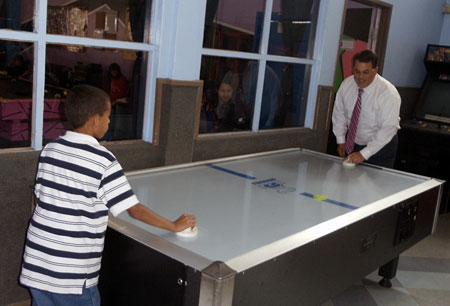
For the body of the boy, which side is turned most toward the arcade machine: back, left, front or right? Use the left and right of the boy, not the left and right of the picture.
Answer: front

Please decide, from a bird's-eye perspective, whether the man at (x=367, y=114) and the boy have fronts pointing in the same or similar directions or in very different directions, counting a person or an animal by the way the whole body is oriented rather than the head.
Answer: very different directions

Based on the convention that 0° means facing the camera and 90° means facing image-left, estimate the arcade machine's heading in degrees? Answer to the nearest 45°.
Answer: approximately 45°

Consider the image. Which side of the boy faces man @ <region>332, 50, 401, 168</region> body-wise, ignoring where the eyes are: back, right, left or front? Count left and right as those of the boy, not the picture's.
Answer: front

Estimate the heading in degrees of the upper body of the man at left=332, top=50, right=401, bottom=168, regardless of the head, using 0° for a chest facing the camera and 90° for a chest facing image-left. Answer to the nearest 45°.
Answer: approximately 45°

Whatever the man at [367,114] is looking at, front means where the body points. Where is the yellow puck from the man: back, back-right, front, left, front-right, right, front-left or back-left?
front-left

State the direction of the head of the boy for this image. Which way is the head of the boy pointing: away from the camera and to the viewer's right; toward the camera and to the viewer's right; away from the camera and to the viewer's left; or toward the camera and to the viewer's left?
away from the camera and to the viewer's right

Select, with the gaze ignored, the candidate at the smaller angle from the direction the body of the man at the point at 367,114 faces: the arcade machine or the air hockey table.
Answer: the air hockey table

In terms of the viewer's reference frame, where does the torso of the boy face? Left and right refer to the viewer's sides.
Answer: facing away from the viewer and to the right of the viewer

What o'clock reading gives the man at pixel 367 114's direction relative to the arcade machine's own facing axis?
The man is roughly at 11 o'clock from the arcade machine.

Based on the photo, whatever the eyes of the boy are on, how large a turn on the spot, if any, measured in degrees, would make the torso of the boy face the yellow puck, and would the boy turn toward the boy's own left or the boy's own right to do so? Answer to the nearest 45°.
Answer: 0° — they already face it
